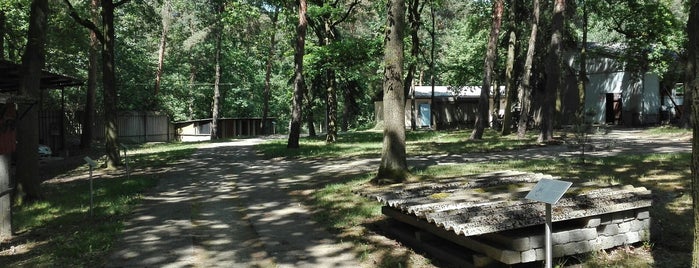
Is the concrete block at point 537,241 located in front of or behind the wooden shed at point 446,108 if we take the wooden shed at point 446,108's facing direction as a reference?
in front

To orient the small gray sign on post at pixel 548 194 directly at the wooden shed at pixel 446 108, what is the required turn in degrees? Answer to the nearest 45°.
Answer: approximately 135° to its right

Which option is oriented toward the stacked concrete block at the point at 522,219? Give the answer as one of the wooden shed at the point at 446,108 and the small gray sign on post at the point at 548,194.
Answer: the wooden shed

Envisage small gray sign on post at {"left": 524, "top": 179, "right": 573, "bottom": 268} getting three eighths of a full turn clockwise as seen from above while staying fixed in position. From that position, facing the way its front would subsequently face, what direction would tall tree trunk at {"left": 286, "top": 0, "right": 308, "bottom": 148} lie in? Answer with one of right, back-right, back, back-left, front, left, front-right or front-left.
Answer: front-left

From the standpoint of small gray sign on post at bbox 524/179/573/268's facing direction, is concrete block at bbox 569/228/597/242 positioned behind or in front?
behind

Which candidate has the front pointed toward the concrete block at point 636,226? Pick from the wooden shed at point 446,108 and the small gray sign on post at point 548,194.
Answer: the wooden shed

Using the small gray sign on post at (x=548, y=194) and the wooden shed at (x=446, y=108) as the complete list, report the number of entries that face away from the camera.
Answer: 0

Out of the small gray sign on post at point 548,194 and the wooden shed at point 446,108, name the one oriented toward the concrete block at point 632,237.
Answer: the wooden shed

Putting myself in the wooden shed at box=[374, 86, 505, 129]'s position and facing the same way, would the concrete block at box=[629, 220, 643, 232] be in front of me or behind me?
in front

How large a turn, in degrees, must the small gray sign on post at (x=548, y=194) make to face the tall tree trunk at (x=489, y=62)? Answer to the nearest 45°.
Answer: approximately 135° to its right

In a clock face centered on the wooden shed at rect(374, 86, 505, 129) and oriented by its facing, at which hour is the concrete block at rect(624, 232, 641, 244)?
The concrete block is roughly at 12 o'clock from the wooden shed.

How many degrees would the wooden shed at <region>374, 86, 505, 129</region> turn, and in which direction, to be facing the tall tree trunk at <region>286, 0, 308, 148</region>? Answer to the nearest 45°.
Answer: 0° — it already faces it

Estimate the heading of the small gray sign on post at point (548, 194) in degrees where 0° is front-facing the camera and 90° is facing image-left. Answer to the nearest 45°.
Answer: approximately 45°
